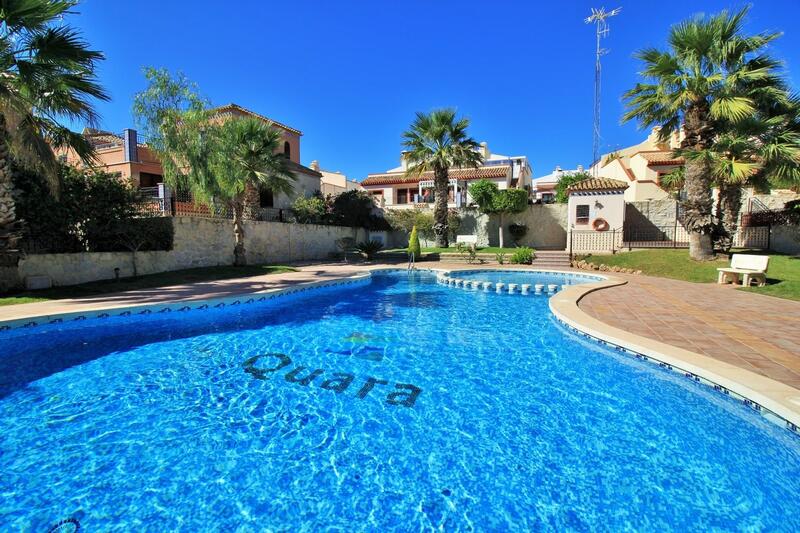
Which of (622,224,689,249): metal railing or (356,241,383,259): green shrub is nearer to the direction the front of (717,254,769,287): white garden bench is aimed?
the green shrub

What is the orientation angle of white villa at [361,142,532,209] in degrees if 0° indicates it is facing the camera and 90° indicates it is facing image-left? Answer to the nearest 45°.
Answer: approximately 0°

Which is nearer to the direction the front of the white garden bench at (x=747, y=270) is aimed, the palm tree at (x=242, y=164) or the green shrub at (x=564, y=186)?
the palm tree

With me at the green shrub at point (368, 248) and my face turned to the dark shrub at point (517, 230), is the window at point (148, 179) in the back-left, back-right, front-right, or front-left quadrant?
back-left

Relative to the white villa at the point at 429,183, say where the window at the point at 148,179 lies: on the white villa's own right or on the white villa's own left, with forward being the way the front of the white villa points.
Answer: on the white villa's own right

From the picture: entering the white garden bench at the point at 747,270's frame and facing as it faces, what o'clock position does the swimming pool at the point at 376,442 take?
The swimming pool is roughly at 11 o'clock from the white garden bench.

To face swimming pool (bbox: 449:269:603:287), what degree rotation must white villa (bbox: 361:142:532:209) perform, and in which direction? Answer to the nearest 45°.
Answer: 0° — it already faces it

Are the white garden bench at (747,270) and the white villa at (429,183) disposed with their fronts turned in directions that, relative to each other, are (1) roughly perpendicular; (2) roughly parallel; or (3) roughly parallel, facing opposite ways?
roughly perpendicular

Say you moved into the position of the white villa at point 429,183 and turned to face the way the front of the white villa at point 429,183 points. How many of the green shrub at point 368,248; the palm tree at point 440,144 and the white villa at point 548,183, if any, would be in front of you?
2
